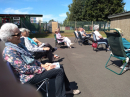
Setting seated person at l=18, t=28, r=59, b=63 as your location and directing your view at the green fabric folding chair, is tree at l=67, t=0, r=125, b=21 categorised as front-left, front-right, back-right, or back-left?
front-left

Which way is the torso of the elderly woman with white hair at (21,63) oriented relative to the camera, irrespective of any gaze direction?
to the viewer's right

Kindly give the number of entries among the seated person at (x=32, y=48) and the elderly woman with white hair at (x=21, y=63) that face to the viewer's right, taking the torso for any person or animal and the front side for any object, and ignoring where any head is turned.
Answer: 2

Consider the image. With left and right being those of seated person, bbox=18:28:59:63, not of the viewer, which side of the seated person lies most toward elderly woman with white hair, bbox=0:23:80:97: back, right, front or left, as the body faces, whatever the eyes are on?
right

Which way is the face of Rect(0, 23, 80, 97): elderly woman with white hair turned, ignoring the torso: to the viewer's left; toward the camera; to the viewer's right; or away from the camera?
to the viewer's right

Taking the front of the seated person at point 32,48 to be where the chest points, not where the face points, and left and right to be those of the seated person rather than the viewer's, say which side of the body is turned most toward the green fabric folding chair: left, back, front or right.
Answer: front

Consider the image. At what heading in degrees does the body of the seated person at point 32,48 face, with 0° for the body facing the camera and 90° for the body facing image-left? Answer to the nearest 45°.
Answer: approximately 270°

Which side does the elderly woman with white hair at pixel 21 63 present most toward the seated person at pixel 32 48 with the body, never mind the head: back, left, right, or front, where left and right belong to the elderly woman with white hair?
left

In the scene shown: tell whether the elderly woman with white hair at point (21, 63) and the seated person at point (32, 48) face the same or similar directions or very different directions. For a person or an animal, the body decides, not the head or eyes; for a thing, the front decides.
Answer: same or similar directions

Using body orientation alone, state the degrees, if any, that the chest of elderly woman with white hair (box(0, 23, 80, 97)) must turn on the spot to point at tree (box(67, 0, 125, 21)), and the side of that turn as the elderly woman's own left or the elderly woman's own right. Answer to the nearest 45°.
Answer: approximately 45° to the elderly woman's own left

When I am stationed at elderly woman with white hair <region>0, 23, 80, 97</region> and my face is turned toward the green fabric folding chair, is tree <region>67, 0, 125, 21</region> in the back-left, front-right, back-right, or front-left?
front-left

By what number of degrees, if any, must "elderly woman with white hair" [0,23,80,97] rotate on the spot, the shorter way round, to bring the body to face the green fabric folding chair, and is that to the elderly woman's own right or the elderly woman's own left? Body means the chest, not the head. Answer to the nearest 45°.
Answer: approximately 45° to the elderly woman's own left

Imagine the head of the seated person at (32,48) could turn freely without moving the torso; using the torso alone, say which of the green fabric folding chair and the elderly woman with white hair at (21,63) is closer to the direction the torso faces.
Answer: the green fabric folding chair
